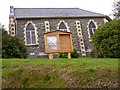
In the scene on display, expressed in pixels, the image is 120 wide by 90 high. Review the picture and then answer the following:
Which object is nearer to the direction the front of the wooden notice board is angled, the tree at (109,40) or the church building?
the tree

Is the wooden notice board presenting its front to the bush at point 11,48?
no

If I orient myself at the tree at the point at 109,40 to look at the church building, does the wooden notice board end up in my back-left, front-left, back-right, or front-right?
front-left

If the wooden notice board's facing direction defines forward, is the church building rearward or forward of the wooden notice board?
rearward

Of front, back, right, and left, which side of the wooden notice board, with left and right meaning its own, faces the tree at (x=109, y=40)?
left

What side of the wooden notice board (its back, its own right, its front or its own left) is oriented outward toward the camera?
front

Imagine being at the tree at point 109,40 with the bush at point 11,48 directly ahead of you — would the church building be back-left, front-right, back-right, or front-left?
front-right
